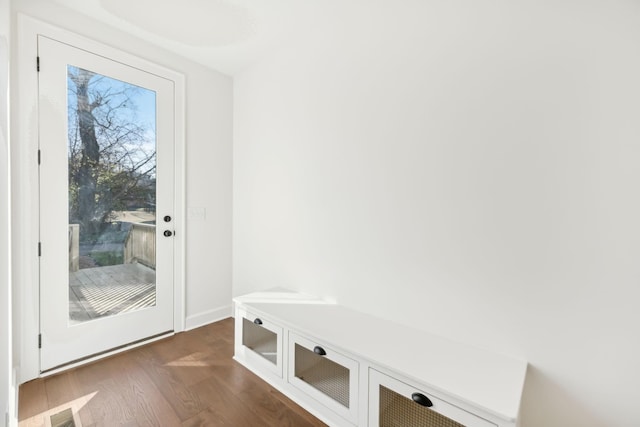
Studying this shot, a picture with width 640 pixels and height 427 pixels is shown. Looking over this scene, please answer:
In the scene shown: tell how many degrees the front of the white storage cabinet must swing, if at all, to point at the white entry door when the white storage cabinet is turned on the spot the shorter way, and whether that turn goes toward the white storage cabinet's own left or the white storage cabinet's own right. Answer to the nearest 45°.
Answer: approximately 45° to the white storage cabinet's own right

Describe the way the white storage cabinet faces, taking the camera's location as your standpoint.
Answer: facing the viewer and to the left of the viewer
